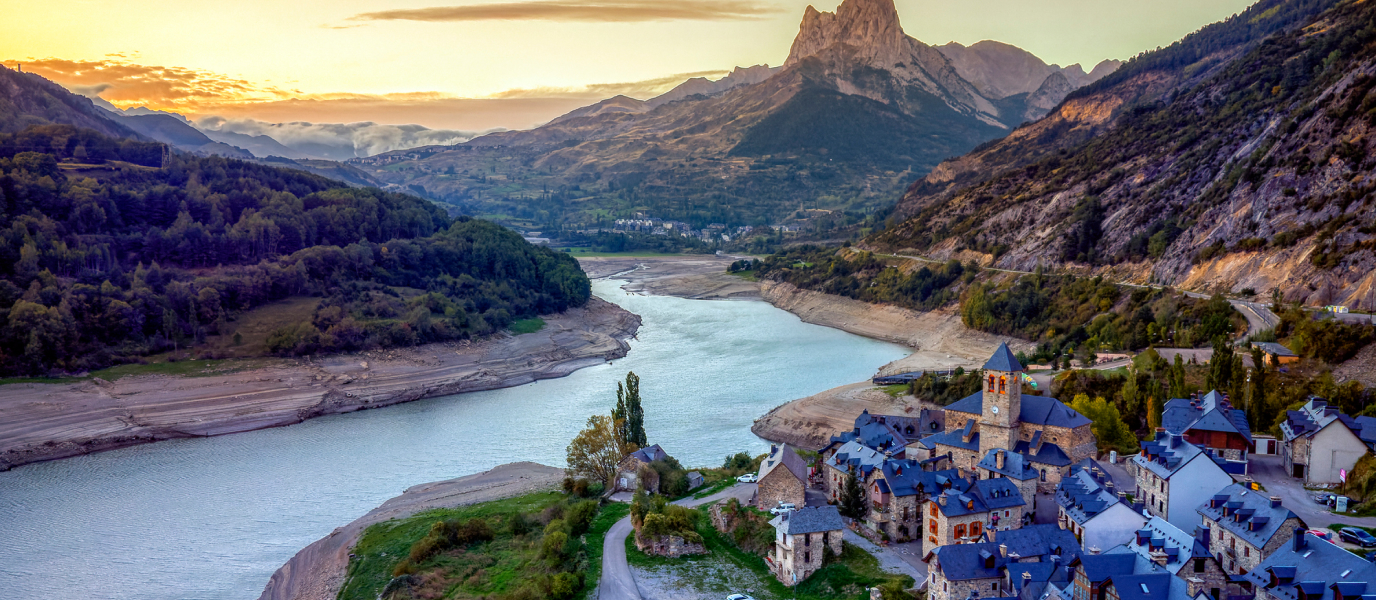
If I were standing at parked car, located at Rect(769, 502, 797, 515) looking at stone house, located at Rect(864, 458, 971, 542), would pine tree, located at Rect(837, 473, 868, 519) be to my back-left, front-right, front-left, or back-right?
front-left

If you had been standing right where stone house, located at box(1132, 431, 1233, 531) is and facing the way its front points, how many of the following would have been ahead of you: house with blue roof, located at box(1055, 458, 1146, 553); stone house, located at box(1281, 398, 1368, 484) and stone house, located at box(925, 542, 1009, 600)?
2

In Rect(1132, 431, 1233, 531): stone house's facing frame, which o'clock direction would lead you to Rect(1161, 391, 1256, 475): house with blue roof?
The house with blue roof is roughly at 5 o'clock from the stone house.

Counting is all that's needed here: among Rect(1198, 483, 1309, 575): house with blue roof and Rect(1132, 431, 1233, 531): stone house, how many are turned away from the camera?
0

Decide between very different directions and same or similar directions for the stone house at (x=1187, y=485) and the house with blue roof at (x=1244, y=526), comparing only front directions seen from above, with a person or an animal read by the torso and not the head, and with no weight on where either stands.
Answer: same or similar directions

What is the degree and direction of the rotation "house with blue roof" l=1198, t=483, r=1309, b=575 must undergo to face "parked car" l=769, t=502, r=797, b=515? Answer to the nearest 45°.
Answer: approximately 45° to its right

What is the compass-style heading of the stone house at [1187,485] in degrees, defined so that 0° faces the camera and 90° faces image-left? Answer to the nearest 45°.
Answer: approximately 45°

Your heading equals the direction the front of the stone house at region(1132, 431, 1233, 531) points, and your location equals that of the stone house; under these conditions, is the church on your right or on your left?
on your right

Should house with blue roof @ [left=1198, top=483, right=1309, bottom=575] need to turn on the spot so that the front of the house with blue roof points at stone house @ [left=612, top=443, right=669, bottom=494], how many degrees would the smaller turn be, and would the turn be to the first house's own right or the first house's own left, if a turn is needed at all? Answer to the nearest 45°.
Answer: approximately 45° to the first house's own right

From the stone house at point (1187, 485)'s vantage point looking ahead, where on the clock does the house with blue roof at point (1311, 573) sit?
The house with blue roof is roughly at 10 o'clock from the stone house.

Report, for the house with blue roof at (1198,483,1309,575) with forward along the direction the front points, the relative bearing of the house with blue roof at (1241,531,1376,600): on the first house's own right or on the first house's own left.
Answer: on the first house's own left

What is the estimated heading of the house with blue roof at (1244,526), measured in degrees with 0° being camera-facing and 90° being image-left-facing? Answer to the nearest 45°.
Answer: approximately 45°

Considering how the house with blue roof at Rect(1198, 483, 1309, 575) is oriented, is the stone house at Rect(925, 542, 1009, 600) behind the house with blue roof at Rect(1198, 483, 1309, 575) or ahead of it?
ahead
